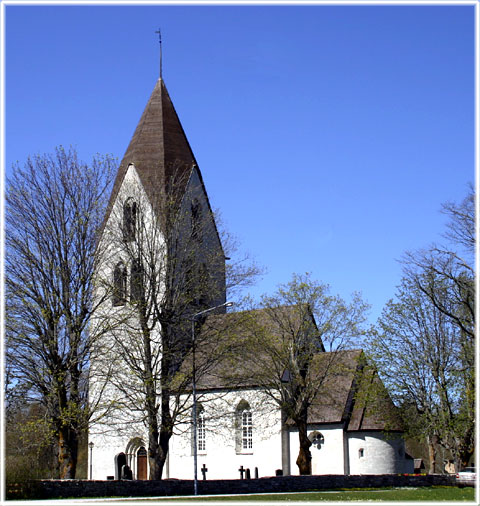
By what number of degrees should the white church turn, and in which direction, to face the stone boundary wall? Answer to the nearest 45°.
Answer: approximately 45° to its left

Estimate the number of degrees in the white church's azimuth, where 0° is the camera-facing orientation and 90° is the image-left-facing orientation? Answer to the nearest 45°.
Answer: approximately 45°
